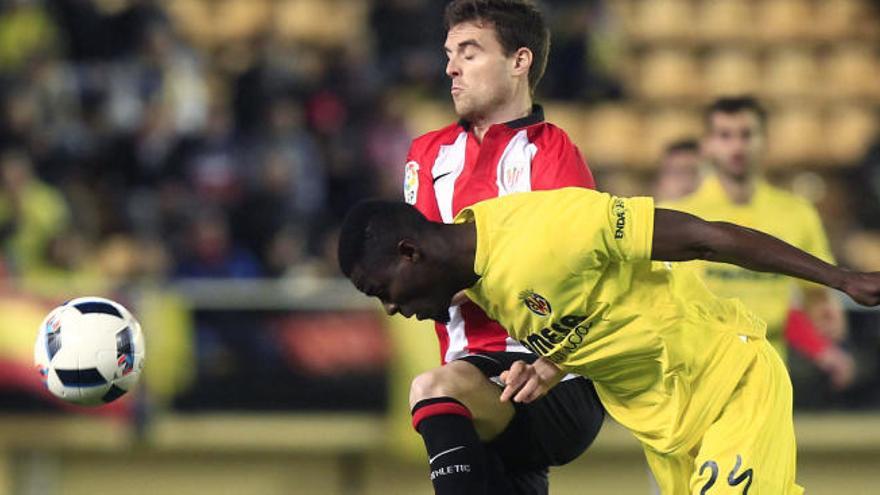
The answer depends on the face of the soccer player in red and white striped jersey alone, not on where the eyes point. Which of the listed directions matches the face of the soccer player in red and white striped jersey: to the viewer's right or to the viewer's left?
to the viewer's left

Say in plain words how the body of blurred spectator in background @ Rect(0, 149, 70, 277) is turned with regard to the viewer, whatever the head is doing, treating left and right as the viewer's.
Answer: facing the viewer

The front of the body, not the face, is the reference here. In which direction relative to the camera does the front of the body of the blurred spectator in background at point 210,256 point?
toward the camera

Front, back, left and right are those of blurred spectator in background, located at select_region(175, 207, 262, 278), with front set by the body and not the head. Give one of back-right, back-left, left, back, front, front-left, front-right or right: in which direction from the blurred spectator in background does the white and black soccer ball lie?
front

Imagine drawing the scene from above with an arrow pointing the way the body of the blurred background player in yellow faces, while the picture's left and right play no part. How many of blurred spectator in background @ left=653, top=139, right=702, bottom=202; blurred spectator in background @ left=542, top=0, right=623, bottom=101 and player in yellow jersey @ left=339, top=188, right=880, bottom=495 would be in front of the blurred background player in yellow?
1

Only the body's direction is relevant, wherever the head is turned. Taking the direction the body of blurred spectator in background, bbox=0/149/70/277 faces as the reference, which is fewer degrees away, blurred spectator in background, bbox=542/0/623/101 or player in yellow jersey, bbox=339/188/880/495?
the player in yellow jersey

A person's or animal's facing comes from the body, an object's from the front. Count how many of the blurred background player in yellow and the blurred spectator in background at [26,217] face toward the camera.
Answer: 2

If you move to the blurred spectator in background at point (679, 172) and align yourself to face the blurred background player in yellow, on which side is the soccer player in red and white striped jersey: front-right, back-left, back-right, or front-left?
front-right

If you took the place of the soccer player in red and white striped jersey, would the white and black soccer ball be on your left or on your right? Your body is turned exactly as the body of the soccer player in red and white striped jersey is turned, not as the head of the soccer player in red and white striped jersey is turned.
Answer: on your right

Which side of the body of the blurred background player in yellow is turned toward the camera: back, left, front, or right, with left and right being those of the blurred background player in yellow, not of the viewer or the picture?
front
